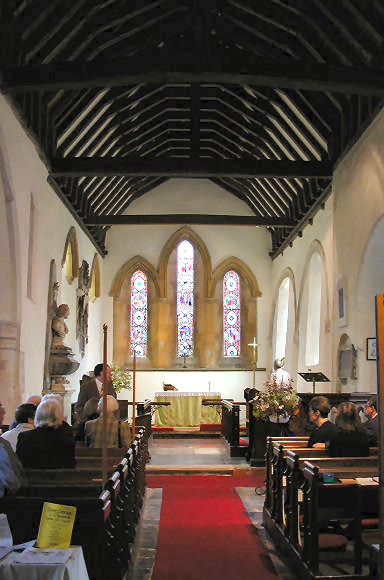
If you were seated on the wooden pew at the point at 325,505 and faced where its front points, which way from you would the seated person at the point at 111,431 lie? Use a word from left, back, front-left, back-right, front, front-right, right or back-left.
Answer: front-left

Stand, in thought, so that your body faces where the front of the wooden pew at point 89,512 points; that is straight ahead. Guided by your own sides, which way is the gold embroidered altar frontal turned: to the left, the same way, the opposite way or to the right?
the opposite way

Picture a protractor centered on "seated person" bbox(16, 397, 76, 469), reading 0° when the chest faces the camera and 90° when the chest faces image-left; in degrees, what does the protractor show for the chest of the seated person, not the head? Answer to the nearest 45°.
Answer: approximately 180°

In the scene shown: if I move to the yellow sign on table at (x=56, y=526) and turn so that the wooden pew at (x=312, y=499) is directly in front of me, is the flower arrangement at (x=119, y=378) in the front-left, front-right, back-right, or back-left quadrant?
front-left

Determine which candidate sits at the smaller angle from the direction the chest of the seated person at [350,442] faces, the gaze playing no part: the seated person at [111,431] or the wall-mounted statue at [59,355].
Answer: the wall-mounted statue

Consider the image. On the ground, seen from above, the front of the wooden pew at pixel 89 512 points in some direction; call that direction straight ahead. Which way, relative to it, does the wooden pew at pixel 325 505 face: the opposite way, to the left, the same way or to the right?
the same way

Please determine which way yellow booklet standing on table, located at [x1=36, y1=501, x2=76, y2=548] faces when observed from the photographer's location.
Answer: facing the viewer

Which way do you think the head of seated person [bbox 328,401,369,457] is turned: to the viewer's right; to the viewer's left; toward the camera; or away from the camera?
away from the camera

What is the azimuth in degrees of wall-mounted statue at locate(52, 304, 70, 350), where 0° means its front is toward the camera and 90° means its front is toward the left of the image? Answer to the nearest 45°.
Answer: approximately 270°

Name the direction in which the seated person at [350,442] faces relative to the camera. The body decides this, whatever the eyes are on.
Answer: away from the camera

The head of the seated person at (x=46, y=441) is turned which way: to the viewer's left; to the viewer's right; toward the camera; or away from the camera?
away from the camera

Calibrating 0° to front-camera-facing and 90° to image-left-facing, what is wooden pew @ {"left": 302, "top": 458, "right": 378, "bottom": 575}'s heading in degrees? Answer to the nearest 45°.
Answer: approximately 180°

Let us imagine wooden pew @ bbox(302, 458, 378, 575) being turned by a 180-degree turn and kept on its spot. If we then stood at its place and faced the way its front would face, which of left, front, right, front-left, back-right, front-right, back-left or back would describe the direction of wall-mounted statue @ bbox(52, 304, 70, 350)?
back-right

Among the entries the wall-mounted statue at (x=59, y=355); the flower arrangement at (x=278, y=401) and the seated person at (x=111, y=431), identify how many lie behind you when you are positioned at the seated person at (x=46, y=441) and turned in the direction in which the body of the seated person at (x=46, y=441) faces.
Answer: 0

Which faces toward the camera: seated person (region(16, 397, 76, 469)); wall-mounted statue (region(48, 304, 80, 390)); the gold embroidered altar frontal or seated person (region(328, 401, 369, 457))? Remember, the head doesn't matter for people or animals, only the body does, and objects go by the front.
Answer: the gold embroidered altar frontal

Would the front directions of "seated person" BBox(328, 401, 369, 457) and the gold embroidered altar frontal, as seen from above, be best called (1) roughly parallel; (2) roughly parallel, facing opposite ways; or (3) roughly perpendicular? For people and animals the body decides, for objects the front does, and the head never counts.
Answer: roughly parallel, facing opposite ways
